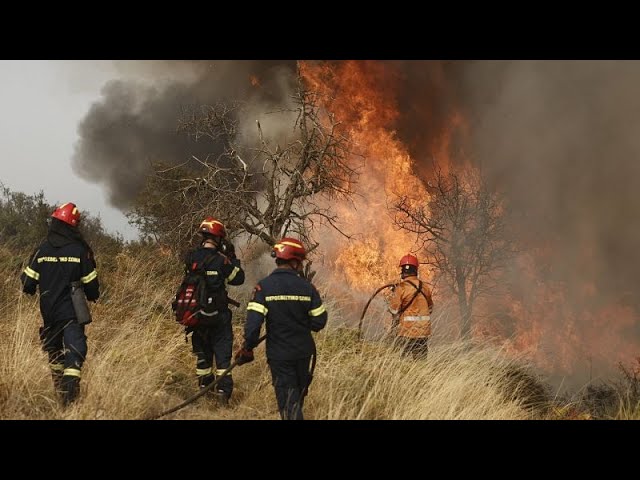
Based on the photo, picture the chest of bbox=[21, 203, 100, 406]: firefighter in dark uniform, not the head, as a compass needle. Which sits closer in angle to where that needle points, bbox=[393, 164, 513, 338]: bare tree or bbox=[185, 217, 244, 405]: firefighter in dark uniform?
the bare tree

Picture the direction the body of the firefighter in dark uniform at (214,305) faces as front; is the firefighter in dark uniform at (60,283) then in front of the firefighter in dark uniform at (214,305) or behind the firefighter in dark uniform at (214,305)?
behind

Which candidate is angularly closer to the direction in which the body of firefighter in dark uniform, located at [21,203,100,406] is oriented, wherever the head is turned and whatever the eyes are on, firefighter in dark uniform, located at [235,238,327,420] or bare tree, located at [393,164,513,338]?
the bare tree

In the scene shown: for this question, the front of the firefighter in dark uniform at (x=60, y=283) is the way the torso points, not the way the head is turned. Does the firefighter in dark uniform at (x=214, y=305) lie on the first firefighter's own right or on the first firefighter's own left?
on the first firefighter's own right

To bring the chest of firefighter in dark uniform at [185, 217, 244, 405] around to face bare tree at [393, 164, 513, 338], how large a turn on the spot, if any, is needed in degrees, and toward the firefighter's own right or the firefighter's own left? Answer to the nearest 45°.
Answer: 0° — they already face it

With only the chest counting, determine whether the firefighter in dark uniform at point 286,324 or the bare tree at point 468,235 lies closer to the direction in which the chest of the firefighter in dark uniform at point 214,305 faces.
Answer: the bare tree

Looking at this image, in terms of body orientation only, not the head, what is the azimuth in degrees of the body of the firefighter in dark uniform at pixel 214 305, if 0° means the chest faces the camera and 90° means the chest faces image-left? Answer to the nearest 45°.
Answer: approximately 225°

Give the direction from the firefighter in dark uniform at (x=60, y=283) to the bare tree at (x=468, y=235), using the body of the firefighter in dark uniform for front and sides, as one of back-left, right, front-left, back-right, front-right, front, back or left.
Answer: front-right

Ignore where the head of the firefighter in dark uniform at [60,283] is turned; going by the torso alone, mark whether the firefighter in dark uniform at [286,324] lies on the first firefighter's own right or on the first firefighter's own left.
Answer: on the first firefighter's own right

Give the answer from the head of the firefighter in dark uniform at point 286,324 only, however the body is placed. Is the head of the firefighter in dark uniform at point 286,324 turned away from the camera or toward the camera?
away from the camera

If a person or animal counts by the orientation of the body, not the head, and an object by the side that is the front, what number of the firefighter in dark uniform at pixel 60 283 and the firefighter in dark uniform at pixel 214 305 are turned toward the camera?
0

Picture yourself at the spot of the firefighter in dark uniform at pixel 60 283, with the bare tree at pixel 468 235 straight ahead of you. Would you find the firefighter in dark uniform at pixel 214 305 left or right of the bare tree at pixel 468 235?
right

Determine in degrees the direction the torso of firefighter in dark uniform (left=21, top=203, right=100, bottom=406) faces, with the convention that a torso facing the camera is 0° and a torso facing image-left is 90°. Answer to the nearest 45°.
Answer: approximately 180°
